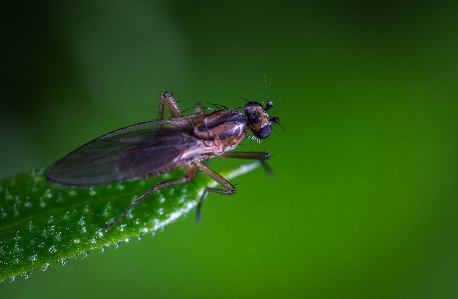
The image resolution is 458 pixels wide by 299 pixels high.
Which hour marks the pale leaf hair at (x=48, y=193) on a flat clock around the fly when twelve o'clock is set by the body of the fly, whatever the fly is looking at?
The pale leaf hair is roughly at 6 o'clock from the fly.

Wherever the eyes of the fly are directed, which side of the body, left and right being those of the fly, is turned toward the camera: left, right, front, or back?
right

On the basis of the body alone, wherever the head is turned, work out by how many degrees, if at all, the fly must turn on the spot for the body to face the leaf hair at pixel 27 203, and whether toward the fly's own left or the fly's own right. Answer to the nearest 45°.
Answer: approximately 135° to the fly's own right

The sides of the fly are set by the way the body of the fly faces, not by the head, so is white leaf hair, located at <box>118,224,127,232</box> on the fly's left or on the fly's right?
on the fly's right

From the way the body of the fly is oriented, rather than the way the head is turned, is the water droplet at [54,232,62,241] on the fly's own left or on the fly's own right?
on the fly's own right
